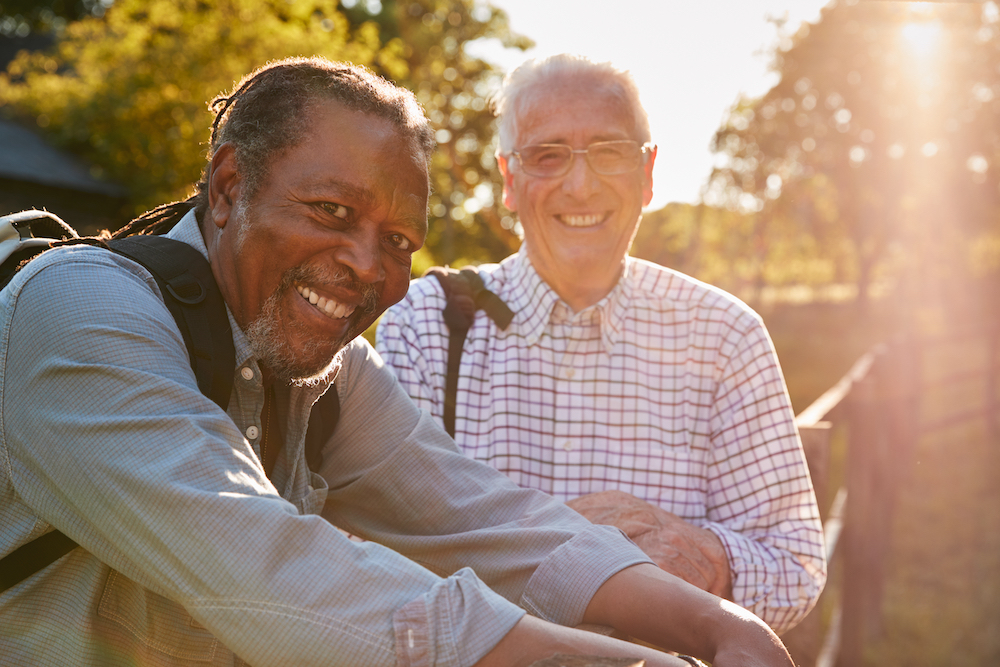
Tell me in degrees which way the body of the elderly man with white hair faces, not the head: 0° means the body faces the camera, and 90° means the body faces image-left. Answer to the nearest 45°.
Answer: approximately 0°

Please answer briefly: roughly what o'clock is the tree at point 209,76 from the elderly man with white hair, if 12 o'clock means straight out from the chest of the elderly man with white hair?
The tree is roughly at 5 o'clock from the elderly man with white hair.

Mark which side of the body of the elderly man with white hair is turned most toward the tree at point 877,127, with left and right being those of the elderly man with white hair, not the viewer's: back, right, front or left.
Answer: back

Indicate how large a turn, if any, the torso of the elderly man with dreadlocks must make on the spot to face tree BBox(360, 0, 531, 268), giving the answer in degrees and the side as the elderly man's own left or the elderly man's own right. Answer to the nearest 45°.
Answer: approximately 135° to the elderly man's own left

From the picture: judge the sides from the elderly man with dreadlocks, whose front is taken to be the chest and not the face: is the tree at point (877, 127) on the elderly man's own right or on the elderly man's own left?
on the elderly man's own left

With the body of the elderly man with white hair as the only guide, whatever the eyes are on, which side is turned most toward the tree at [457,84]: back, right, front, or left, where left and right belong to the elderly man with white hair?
back

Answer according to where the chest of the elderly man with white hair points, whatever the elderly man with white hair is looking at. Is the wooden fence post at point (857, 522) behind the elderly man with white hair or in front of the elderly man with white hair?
behind
